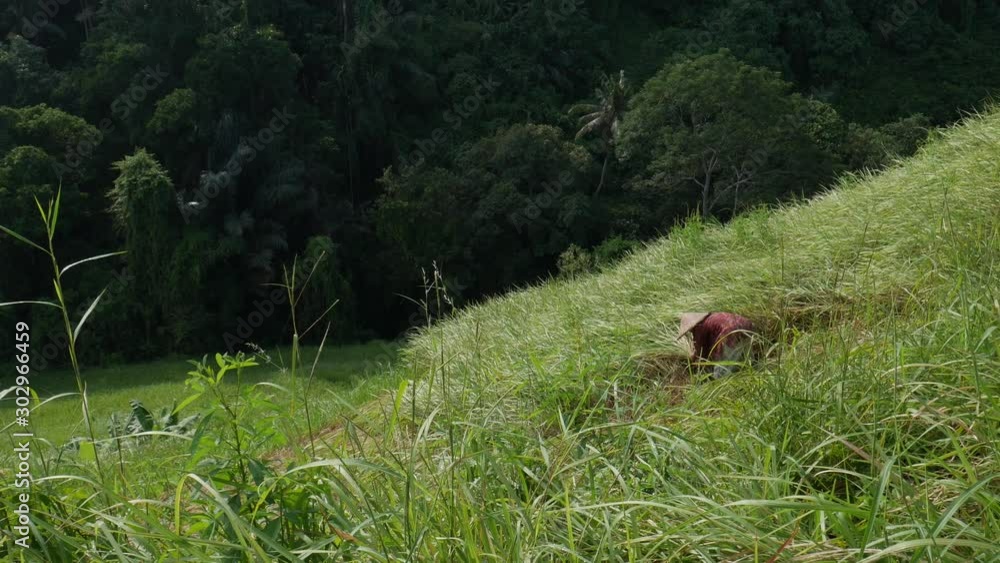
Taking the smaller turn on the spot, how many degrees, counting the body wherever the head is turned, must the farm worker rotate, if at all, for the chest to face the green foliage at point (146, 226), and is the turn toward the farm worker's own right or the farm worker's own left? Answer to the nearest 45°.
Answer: approximately 45° to the farm worker's own right

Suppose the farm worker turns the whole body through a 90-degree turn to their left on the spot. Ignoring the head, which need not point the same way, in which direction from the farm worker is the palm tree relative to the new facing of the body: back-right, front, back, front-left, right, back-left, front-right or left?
back

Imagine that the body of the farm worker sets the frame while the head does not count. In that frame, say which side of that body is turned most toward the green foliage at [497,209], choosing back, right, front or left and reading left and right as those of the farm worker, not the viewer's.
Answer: right

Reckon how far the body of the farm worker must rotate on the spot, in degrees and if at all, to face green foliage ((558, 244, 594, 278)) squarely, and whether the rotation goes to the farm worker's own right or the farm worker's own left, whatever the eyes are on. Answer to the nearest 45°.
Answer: approximately 90° to the farm worker's own right

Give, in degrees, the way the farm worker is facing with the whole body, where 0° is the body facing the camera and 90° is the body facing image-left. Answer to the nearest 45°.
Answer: approximately 90°

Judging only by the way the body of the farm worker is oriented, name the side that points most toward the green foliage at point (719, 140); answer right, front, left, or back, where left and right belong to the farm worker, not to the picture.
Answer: right
